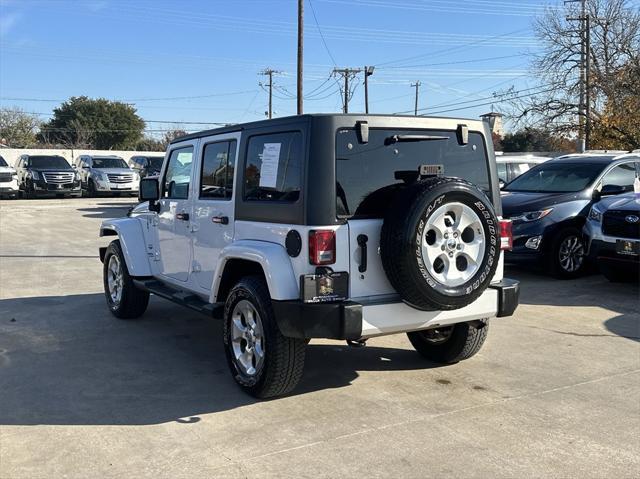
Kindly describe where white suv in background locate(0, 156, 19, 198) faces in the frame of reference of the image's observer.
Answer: facing the viewer and to the right of the viewer

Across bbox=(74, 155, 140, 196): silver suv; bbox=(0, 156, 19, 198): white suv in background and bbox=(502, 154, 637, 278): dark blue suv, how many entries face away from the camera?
0

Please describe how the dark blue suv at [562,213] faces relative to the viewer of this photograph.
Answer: facing the viewer and to the left of the viewer

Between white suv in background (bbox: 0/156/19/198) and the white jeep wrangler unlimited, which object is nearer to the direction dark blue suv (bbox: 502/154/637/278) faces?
the white jeep wrangler unlimited

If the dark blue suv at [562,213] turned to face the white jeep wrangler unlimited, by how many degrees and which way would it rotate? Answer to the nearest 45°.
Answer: approximately 45° to its left

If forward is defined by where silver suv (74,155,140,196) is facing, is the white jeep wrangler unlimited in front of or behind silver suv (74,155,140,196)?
in front

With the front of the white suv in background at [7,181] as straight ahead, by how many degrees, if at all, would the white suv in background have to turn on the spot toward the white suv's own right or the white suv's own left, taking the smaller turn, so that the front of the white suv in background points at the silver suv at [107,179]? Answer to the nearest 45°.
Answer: approximately 45° to the white suv's own left

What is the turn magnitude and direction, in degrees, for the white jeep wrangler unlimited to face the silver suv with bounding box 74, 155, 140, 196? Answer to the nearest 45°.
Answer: approximately 45° to its right

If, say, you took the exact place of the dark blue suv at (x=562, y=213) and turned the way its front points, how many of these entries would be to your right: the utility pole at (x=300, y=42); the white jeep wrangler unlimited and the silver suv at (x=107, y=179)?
2

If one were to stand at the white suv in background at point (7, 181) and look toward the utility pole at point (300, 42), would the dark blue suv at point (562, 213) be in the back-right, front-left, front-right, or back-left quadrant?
front-right

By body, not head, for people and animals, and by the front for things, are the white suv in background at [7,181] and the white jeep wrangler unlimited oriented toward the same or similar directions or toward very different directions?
very different directions

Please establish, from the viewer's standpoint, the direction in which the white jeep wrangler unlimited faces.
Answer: facing away from the viewer and to the left of the viewer

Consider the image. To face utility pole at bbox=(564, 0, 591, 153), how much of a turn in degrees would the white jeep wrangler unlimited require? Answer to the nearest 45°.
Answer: approximately 90° to its right

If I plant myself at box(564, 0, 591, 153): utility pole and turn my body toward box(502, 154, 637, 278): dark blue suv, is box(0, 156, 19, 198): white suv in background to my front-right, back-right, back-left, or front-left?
front-right

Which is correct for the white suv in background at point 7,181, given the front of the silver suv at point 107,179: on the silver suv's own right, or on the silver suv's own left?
on the silver suv's own right
